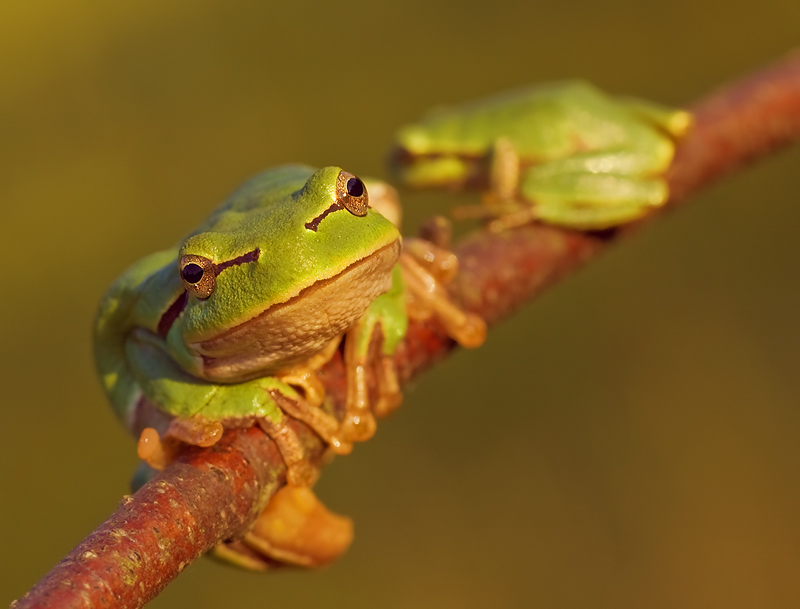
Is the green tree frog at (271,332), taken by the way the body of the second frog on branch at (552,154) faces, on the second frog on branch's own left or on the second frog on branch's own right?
on the second frog on branch's own left

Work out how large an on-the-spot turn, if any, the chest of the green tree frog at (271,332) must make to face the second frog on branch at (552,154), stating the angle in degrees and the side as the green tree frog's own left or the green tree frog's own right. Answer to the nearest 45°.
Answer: approximately 90° to the green tree frog's own left

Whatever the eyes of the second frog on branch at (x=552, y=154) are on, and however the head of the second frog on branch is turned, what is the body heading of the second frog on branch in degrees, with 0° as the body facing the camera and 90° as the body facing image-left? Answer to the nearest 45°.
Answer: approximately 90°

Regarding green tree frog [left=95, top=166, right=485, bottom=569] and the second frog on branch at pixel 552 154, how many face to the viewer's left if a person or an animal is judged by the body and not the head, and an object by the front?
1
